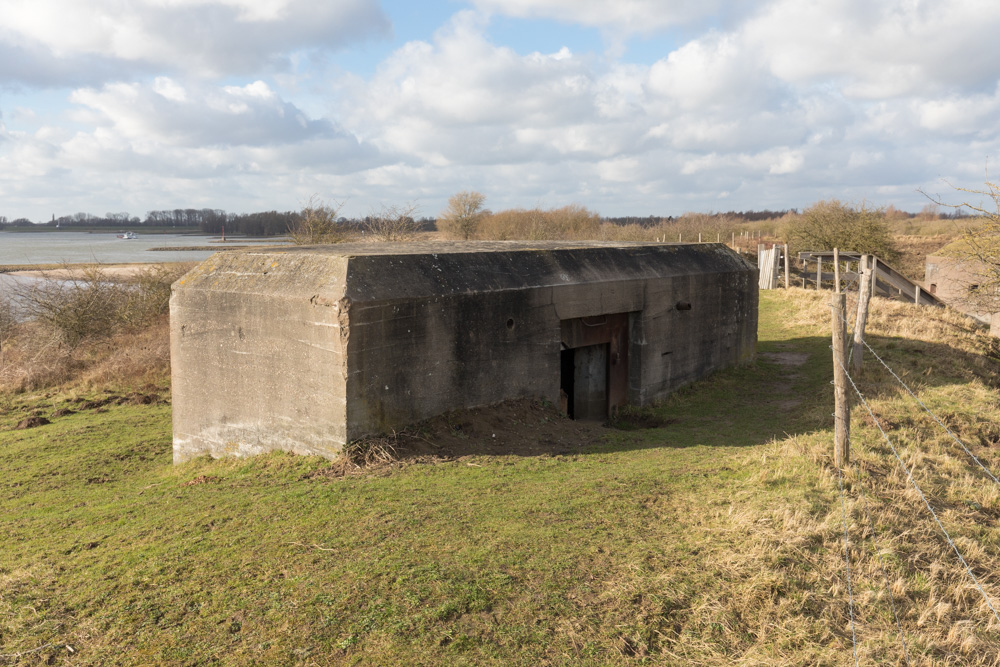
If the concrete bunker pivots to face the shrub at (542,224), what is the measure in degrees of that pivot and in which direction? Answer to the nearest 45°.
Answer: approximately 135° to its left

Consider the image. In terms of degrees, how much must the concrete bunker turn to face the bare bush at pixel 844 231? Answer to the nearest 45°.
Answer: approximately 90° to its left

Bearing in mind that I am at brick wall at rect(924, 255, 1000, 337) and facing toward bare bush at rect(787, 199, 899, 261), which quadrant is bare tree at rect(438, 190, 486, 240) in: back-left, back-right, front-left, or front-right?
front-left

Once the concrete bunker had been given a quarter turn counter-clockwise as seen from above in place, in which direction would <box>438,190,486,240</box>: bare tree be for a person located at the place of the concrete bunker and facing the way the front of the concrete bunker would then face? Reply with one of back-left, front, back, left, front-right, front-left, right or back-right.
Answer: front-left

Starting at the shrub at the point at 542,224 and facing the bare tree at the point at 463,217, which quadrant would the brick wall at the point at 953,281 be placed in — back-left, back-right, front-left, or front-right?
back-left

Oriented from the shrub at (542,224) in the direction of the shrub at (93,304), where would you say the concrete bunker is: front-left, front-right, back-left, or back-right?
front-left

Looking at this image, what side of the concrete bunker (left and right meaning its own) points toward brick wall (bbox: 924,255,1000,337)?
left

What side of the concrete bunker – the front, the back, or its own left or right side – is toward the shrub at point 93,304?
back

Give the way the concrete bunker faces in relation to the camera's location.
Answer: facing the viewer and to the right of the viewer
